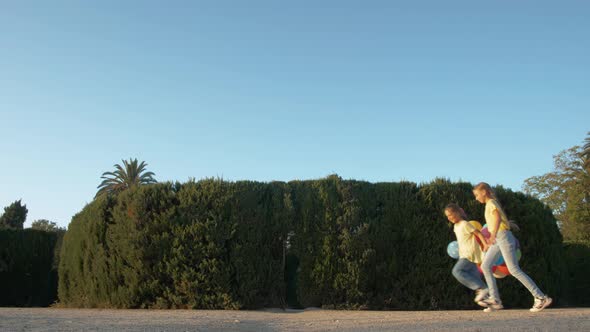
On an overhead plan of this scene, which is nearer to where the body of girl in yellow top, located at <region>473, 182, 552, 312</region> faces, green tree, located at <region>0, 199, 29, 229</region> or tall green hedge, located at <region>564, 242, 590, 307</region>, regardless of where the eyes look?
the green tree

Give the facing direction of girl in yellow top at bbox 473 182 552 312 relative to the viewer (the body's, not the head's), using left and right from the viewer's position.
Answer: facing to the left of the viewer

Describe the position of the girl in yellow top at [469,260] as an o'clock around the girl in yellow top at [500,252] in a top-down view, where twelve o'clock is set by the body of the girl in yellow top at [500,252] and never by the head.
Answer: the girl in yellow top at [469,260] is roughly at 1 o'clock from the girl in yellow top at [500,252].

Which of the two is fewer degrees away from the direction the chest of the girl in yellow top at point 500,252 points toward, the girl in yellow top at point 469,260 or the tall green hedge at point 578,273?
the girl in yellow top

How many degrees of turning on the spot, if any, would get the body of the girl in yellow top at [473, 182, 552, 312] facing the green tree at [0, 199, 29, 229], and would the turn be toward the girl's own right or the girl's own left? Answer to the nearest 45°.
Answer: approximately 45° to the girl's own right
